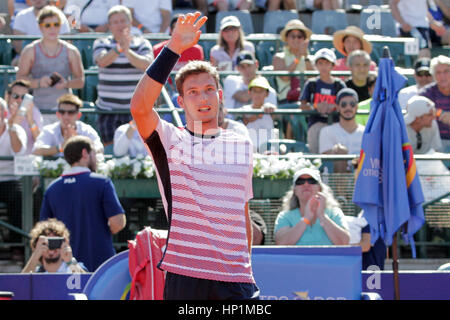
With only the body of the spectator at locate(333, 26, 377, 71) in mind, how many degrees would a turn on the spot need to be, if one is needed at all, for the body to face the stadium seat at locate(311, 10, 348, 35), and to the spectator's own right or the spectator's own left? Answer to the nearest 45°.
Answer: approximately 180°

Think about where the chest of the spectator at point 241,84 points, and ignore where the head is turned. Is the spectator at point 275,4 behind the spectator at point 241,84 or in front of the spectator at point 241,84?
behind

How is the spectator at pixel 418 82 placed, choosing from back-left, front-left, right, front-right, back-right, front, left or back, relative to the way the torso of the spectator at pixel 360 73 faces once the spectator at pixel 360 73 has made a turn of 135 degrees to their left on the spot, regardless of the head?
front-right

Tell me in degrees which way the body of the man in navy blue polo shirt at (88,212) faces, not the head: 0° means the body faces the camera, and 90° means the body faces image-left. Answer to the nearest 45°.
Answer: approximately 225°

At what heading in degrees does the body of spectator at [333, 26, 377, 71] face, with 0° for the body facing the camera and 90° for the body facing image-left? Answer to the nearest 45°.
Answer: approximately 0°

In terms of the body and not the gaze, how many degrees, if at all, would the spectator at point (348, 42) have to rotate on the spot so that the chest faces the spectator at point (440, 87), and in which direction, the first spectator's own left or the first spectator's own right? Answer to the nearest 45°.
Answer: approximately 45° to the first spectator's own left

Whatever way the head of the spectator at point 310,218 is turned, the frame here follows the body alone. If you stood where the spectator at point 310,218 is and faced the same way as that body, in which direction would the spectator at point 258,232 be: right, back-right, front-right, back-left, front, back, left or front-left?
right

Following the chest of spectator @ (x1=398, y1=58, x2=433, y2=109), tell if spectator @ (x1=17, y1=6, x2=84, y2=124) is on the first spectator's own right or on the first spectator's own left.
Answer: on the first spectator's own right
